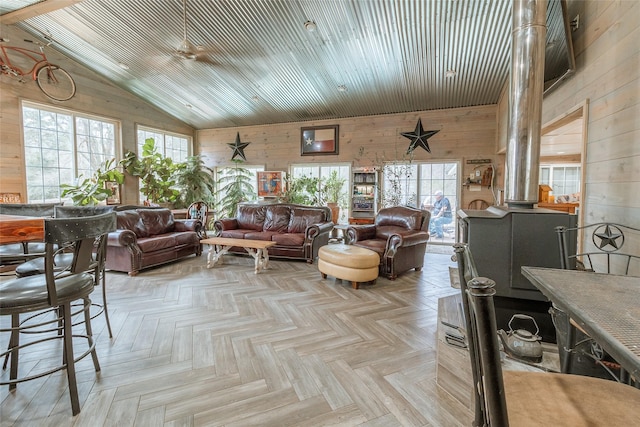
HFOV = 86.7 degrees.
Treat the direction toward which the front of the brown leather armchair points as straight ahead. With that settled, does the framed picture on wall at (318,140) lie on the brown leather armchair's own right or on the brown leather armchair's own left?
on the brown leather armchair's own right

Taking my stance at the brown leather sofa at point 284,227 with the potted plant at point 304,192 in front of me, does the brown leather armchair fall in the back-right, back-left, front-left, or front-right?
back-right

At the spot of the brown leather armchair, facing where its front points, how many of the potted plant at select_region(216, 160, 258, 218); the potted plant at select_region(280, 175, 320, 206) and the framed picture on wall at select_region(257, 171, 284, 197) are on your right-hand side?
3

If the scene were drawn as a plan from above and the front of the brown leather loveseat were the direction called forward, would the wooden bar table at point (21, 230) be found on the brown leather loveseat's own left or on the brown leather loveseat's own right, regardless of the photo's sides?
on the brown leather loveseat's own right

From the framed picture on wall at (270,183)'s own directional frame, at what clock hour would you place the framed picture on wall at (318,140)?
the framed picture on wall at (318,140) is roughly at 10 o'clock from the framed picture on wall at (270,183).

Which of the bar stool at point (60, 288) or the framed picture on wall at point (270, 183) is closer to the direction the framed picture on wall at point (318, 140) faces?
the bar stool

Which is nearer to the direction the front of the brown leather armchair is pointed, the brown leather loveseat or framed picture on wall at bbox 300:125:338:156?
the brown leather loveseat

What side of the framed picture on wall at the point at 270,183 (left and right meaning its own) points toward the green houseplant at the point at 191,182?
right

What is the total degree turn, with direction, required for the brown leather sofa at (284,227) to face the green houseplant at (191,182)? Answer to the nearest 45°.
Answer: approximately 90° to its right

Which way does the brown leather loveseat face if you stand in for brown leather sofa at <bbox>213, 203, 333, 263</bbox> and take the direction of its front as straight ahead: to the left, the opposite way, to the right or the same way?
to the left

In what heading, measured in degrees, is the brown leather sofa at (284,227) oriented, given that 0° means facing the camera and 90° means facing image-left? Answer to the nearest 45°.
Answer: approximately 45°

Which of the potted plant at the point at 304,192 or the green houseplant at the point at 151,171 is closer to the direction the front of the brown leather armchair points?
the green houseplant

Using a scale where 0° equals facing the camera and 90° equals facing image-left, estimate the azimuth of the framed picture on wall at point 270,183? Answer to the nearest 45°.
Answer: approximately 0°

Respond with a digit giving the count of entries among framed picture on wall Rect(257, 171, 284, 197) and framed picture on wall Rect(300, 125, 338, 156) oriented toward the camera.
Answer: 2

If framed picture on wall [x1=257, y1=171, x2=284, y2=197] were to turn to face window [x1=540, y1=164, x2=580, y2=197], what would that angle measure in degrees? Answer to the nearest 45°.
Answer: approximately 90° to its left

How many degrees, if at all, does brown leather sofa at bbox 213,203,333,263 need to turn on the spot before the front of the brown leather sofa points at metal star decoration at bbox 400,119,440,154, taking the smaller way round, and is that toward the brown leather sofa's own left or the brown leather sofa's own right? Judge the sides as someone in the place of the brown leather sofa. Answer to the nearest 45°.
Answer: approximately 135° to the brown leather sofa's own left
